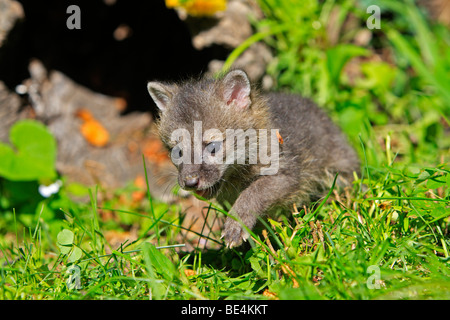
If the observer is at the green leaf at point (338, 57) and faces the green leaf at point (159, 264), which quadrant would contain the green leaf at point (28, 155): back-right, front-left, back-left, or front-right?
front-right

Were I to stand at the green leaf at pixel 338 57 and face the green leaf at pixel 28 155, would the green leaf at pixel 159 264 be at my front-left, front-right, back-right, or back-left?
front-left

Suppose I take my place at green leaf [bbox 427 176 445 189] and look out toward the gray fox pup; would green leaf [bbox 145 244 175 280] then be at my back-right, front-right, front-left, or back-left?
front-left

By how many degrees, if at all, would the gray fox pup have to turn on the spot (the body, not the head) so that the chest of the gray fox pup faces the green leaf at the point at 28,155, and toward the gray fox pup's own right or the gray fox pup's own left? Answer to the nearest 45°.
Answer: approximately 90° to the gray fox pup's own right

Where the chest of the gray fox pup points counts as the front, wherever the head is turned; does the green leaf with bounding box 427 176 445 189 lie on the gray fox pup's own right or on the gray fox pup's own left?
on the gray fox pup's own left

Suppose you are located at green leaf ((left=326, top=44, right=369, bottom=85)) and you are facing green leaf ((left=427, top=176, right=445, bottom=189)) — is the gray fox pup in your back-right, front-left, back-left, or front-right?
front-right

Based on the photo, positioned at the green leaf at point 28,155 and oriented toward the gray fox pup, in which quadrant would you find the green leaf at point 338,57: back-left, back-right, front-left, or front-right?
front-left

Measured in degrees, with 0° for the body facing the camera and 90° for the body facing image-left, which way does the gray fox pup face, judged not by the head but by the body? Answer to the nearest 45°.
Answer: approximately 45°

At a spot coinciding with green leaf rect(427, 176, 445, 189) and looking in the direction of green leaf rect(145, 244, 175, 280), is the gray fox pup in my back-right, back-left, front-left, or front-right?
front-right

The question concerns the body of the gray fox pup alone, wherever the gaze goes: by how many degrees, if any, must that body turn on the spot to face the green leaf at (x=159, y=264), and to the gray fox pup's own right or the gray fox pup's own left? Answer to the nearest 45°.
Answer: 0° — it already faces it
